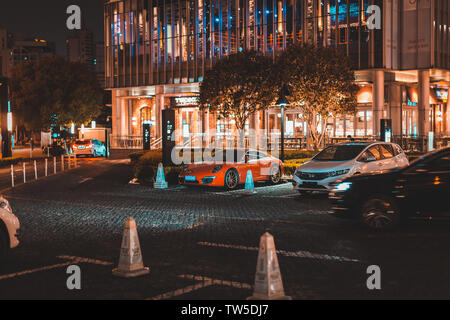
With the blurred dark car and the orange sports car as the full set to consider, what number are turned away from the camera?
0

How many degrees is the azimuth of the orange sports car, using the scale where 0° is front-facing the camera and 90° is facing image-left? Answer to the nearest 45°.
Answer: approximately 45°

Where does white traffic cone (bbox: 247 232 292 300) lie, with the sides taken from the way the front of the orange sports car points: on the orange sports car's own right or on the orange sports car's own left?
on the orange sports car's own left

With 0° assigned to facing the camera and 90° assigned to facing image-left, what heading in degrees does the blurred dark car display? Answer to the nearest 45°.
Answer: approximately 90°

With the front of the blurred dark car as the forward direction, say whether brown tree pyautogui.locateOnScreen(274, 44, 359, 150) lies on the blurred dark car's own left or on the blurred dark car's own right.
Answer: on the blurred dark car's own right

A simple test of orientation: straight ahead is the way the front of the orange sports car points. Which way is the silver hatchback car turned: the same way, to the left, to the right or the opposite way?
the same way

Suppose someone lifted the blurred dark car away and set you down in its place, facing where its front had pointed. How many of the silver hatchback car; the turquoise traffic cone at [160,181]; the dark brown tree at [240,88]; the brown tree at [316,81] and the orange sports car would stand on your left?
0

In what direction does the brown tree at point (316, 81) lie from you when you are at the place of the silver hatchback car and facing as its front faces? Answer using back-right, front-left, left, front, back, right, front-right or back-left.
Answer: back-right

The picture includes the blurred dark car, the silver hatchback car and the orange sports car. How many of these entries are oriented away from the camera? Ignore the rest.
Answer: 0

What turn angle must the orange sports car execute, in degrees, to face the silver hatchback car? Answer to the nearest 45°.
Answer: approximately 90° to its left

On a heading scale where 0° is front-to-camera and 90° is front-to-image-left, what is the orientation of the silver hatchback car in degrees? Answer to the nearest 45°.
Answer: approximately 45°

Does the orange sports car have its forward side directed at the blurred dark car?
no

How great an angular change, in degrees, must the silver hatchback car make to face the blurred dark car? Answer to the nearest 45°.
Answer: approximately 45° to its left

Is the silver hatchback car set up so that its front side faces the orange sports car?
no
